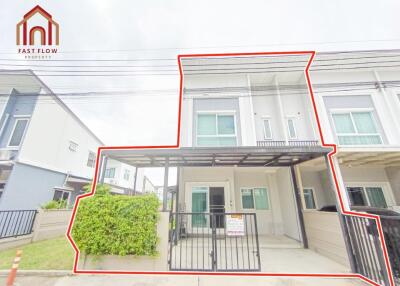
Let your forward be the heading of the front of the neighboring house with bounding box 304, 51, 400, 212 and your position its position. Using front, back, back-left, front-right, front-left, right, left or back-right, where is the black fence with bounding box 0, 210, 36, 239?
front-right

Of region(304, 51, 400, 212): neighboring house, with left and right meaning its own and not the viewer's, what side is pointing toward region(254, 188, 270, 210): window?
right

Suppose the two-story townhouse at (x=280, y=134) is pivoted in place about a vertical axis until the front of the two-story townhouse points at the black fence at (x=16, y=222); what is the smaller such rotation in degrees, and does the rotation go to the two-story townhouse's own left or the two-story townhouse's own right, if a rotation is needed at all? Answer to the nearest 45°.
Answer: approximately 90° to the two-story townhouse's own right

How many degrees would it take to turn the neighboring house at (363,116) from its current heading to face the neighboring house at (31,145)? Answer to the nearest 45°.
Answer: approximately 45° to its right

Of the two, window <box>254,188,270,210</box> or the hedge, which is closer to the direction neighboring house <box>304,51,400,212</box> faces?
the hedge

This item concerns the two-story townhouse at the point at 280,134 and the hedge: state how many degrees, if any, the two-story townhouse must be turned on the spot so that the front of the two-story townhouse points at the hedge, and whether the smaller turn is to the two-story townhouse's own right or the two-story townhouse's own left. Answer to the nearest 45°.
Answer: approximately 45° to the two-story townhouse's own right

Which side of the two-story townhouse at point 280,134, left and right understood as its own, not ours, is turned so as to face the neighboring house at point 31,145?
right

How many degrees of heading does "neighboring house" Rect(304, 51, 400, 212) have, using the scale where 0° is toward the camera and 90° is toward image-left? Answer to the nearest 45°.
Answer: approximately 0°

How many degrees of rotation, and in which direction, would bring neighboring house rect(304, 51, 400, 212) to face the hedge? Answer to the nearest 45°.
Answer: approximately 45° to its right

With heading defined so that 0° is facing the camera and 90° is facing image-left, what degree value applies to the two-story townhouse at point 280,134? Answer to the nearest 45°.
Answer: approximately 0°

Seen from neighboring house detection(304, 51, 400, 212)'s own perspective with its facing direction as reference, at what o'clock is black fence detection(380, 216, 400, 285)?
The black fence is roughly at 12 o'clock from the neighboring house.

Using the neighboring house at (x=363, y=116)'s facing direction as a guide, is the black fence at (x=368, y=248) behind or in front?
in front

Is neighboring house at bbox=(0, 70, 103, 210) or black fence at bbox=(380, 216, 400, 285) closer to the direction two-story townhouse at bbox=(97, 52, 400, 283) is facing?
the black fence
